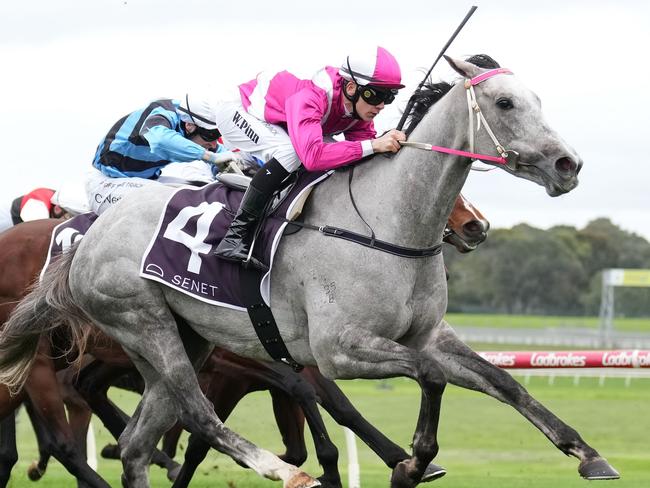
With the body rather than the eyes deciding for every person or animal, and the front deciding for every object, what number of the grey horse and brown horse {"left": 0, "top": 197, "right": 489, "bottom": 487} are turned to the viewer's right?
2

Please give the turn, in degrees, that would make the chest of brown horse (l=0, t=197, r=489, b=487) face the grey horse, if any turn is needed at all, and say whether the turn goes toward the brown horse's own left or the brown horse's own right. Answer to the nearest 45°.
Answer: approximately 45° to the brown horse's own right

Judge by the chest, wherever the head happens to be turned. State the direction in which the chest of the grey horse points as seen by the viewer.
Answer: to the viewer's right

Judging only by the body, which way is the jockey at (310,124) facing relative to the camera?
to the viewer's right

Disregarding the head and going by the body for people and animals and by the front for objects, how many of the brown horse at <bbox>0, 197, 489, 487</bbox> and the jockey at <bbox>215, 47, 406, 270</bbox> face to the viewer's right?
2

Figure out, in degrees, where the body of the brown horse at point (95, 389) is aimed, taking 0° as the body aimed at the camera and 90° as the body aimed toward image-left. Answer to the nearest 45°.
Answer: approximately 270°

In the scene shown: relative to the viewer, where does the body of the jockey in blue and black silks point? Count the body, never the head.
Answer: to the viewer's right
